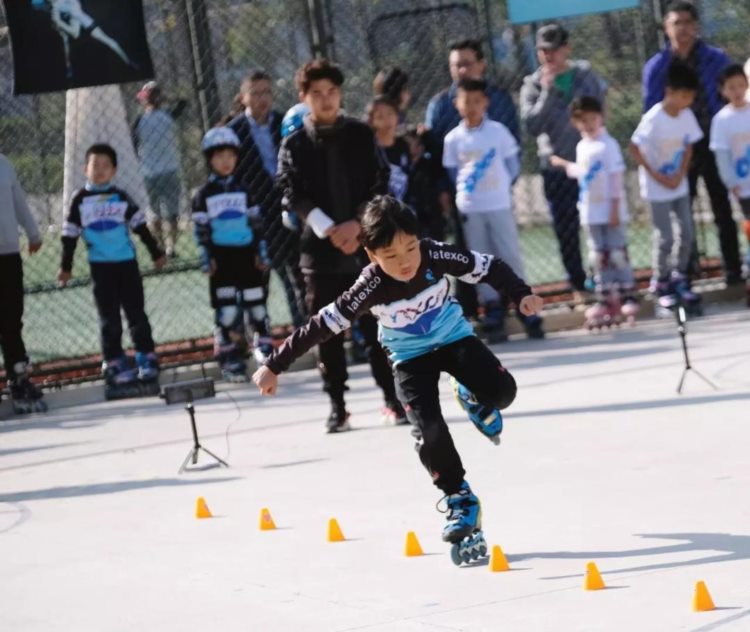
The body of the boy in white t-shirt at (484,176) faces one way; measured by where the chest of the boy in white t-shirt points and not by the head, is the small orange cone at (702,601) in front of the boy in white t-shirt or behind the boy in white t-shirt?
in front

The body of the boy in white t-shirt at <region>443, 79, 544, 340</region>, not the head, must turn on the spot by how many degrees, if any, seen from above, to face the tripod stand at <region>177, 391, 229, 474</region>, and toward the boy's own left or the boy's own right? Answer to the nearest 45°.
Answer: approximately 45° to the boy's own right

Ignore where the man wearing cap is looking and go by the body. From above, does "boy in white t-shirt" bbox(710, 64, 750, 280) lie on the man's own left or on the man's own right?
on the man's own left

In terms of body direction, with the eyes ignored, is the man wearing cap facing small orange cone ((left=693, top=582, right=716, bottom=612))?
yes

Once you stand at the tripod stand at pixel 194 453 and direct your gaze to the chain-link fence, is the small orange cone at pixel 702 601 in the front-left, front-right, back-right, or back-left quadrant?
back-right

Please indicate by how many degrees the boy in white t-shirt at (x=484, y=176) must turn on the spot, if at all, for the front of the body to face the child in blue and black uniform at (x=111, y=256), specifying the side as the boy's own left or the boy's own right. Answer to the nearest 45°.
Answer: approximately 90° to the boy's own right

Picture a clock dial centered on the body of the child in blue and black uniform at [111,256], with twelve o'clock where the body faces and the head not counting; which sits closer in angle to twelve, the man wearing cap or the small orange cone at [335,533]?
the small orange cone

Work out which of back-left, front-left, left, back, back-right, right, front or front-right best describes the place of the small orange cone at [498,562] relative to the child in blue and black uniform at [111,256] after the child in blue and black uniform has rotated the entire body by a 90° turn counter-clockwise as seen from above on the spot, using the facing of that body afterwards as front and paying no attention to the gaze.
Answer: right

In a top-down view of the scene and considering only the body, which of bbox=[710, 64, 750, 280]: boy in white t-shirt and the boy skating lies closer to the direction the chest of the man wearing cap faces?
the boy skating

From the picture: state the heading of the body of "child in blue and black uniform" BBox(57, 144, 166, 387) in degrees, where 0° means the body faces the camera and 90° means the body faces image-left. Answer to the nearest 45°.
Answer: approximately 0°
